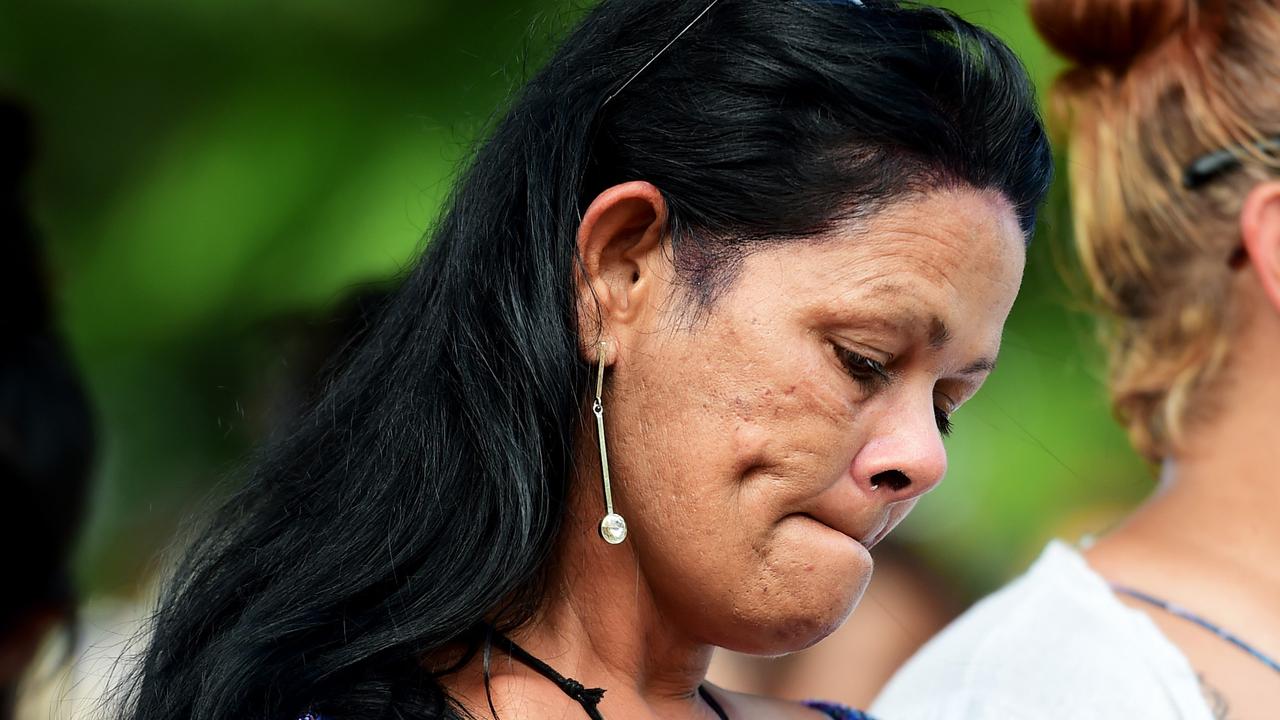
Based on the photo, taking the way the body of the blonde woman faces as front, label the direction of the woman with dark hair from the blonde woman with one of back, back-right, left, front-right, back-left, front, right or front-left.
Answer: back

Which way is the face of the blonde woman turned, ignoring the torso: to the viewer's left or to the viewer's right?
to the viewer's right

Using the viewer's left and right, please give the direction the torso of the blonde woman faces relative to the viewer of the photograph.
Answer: facing away from the viewer and to the right of the viewer

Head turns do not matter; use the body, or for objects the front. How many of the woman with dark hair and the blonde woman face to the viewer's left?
0

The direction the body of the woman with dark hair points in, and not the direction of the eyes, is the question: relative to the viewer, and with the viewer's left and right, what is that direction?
facing the viewer and to the right of the viewer

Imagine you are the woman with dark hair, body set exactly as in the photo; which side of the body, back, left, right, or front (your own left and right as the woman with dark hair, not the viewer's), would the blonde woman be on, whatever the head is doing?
left
